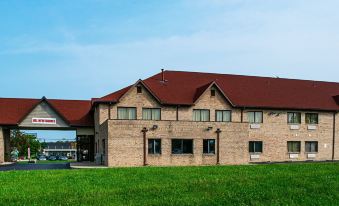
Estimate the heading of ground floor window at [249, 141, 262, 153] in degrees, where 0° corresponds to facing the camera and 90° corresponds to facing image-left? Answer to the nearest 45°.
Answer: approximately 0°

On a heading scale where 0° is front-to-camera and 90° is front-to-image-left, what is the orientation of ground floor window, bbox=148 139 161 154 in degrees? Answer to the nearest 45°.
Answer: approximately 0°

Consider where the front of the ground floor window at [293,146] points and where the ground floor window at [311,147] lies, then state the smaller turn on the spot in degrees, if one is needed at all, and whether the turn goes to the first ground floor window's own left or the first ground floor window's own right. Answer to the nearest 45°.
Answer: approximately 135° to the first ground floor window's own left
